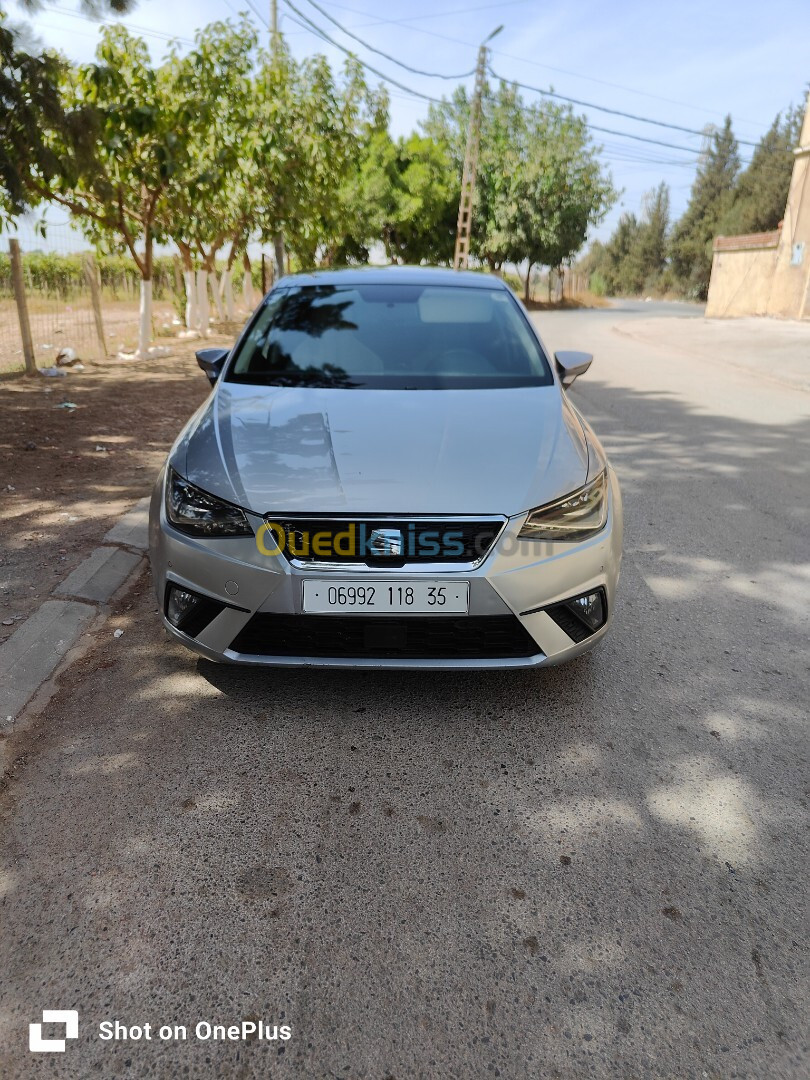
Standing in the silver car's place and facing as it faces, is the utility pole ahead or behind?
behind

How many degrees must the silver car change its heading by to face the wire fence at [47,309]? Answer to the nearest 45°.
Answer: approximately 135° to its right

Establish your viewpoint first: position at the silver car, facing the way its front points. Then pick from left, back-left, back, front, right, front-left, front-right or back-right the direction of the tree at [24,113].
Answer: back-right

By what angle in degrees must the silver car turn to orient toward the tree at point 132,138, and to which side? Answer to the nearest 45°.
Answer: approximately 180°

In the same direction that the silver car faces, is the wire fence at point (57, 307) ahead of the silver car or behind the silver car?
behind

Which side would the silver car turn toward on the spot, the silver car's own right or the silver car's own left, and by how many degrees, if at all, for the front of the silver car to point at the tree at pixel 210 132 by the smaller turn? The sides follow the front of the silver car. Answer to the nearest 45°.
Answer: approximately 180°

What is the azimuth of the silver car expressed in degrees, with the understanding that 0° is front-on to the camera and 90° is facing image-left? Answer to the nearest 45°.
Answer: approximately 0°

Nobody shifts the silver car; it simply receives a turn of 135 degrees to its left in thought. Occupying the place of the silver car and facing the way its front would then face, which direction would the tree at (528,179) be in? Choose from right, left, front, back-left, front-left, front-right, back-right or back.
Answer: front-left

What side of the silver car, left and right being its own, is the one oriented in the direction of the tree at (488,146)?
back

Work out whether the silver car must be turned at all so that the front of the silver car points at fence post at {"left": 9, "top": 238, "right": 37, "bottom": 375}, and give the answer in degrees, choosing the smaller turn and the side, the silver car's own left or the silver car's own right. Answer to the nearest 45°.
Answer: approximately 135° to the silver car's own right
